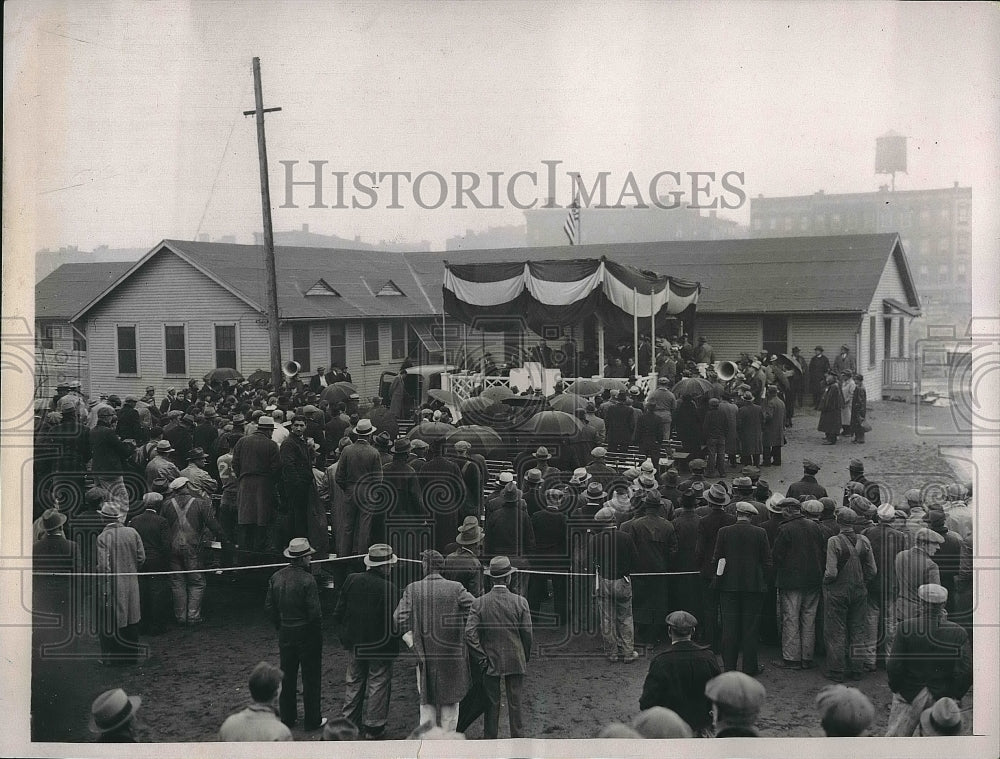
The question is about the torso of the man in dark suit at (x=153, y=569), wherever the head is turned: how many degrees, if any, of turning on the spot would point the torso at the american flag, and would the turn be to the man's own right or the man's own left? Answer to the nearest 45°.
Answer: approximately 45° to the man's own right

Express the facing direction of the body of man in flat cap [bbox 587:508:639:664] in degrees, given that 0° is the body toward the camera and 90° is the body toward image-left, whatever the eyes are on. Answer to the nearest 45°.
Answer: approximately 180°

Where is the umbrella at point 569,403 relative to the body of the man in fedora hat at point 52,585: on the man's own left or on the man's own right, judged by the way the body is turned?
on the man's own right

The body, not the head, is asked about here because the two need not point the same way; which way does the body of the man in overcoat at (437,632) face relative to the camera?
away from the camera

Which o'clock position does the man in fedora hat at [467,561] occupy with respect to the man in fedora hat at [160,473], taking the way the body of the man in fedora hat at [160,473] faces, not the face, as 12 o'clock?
the man in fedora hat at [467,561] is roughly at 3 o'clock from the man in fedora hat at [160,473].

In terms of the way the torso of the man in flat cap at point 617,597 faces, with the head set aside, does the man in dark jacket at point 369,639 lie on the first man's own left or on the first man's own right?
on the first man's own left

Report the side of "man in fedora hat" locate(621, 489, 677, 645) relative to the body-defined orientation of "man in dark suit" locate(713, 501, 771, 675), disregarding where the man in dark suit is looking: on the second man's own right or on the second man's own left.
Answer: on the second man's own left

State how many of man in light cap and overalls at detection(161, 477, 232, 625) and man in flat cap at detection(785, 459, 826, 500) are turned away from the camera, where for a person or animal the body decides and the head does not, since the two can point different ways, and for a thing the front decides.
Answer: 2

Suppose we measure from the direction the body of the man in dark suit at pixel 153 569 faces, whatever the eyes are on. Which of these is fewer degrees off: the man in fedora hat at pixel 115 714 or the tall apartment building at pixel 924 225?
the tall apartment building

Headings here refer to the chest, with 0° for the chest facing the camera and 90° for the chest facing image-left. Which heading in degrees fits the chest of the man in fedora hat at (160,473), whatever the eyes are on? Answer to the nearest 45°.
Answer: approximately 225°

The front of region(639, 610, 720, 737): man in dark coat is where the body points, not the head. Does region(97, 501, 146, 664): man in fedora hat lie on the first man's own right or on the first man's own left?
on the first man's own left

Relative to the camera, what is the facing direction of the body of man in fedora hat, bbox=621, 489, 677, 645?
away from the camera

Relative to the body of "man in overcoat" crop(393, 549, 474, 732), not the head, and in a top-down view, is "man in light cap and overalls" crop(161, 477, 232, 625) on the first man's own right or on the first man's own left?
on the first man's own left

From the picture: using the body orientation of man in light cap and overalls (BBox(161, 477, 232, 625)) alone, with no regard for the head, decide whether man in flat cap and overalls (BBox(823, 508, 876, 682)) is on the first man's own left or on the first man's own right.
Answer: on the first man's own right

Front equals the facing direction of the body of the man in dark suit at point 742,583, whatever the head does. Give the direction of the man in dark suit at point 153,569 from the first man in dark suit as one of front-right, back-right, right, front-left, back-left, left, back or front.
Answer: left
